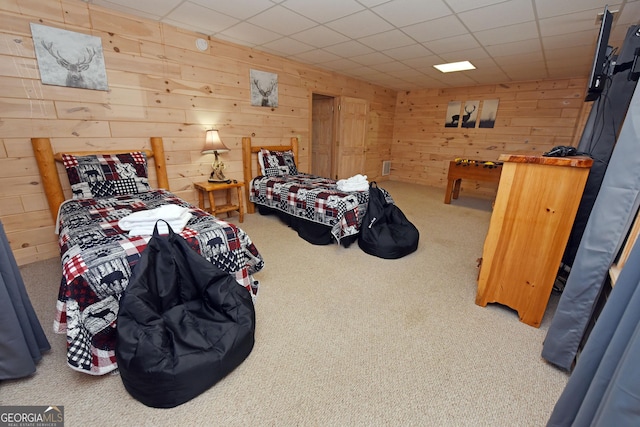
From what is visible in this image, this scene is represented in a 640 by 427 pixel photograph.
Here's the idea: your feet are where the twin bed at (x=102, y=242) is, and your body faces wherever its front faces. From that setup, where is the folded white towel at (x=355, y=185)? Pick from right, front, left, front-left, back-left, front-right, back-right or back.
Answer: front-left

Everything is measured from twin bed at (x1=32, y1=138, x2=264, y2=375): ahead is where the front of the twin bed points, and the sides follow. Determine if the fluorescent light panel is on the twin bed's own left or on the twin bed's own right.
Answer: on the twin bed's own left

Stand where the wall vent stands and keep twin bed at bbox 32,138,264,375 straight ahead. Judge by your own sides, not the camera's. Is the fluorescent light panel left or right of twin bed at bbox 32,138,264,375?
left

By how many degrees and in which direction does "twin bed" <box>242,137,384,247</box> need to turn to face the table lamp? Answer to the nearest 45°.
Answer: approximately 135° to its right

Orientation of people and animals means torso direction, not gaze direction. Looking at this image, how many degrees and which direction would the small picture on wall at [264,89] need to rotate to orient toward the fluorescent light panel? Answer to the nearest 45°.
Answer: approximately 45° to its left

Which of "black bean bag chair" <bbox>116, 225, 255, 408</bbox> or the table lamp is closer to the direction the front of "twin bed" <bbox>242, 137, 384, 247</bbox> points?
the black bean bag chair

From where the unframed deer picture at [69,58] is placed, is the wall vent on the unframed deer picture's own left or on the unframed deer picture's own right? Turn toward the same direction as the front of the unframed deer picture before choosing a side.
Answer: on the unframed deer picture's own left

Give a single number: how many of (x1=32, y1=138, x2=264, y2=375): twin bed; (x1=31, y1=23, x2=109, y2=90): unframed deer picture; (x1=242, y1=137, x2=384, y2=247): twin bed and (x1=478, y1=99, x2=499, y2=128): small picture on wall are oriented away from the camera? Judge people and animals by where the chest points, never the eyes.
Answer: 0

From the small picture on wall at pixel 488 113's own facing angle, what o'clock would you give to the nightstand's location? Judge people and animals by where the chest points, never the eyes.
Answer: The nightstand is roughly at 1 o'clock from the small picture on wall.

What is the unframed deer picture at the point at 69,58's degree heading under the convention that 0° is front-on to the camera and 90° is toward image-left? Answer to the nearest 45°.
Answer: approximately 315°

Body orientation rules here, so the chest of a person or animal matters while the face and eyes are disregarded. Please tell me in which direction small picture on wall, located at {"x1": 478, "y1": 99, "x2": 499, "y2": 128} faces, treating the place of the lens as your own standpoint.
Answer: facing the viewer

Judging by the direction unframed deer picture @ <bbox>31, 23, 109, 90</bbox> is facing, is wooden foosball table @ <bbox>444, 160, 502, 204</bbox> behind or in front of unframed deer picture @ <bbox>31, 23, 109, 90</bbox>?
in front

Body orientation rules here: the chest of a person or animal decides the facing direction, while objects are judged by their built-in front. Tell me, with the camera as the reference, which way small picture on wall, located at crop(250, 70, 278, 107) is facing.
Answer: facing the viewer and to the right of the viewer

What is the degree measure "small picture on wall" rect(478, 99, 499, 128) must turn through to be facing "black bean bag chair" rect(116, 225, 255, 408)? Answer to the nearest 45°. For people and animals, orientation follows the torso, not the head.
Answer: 0° — it already faces it

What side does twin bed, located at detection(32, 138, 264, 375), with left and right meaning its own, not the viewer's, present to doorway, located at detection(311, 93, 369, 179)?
left

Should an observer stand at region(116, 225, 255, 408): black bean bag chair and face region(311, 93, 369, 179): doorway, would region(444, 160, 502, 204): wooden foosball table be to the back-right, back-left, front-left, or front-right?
front-right

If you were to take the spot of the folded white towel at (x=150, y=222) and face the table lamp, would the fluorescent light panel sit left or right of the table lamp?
right

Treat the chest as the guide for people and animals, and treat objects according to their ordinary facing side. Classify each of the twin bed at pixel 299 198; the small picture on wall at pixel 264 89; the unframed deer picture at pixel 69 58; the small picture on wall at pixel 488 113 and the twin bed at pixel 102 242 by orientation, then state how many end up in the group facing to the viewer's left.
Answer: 0

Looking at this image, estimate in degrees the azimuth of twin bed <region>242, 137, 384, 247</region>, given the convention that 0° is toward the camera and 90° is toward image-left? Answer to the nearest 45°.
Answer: approximately 315°

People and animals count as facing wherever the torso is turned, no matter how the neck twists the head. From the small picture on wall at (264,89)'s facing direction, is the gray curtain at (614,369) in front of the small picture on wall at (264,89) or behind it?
in front

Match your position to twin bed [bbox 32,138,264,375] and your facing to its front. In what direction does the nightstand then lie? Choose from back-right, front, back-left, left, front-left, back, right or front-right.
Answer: left

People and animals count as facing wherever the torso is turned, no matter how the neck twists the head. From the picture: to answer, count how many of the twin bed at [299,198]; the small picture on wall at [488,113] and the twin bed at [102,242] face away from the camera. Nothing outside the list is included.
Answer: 0
